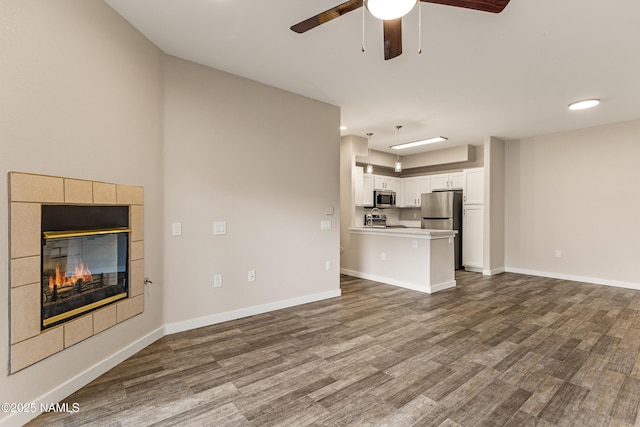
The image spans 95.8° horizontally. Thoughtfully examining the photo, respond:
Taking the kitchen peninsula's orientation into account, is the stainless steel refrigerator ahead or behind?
behind

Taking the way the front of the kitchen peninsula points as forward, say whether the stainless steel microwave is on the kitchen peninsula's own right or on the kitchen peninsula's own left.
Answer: on the kitchen peninsula's own right

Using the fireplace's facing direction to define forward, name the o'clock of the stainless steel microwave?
The stainless steel microwave is roughly at 10 o'clock from the fireplace.

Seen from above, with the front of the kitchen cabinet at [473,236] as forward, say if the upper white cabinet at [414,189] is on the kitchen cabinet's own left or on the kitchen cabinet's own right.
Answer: on the kitchen cabinet's own right

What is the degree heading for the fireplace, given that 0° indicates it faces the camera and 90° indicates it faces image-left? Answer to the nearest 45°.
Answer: approximately 315°

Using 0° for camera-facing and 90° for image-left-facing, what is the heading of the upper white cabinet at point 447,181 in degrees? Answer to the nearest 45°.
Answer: approximately 45°

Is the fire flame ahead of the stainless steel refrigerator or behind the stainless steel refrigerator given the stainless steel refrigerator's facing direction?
ahead

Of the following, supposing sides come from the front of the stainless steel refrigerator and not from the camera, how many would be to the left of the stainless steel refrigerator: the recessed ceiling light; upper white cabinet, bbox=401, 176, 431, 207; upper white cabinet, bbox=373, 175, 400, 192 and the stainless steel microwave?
1
